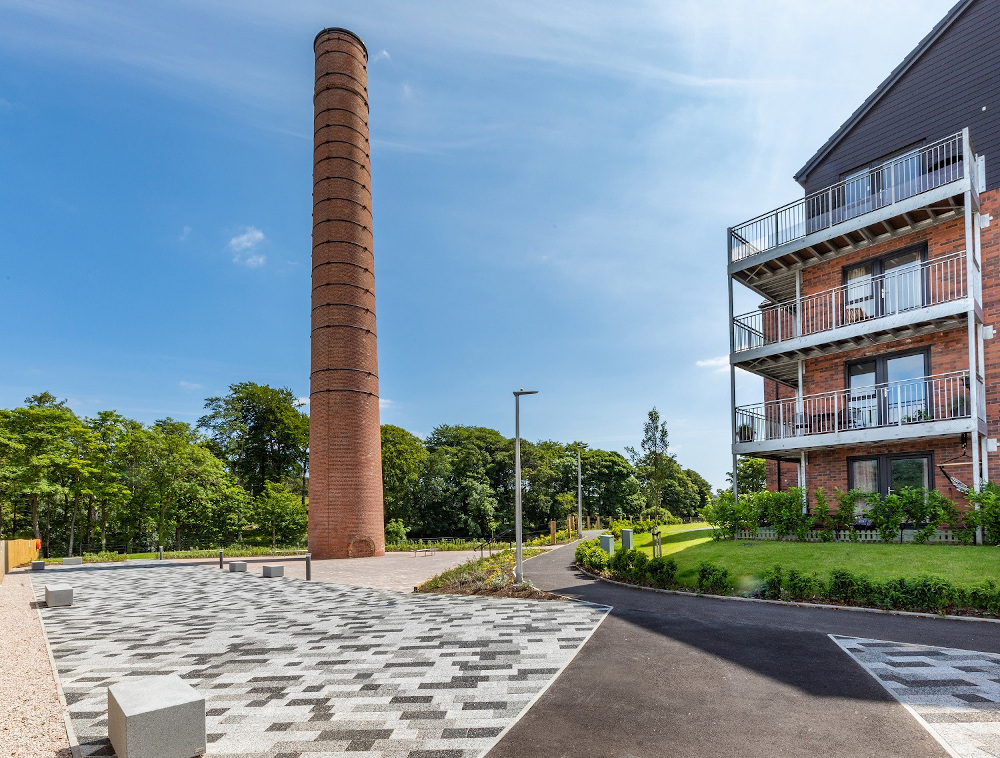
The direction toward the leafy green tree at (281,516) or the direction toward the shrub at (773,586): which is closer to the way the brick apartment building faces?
the shrub

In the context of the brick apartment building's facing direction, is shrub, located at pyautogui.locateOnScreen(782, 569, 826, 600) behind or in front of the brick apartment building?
in front

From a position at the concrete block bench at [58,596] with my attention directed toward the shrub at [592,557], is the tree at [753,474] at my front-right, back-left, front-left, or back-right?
front-left

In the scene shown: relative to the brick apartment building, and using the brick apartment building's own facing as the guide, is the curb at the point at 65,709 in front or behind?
in front

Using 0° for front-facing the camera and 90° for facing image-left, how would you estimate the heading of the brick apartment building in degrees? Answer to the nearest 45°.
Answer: approximately 45°

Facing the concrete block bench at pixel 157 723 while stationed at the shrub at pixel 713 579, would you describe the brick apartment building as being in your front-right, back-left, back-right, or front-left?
back-left

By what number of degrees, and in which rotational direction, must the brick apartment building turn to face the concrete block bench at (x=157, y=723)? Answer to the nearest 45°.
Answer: approximately 45° to its left
